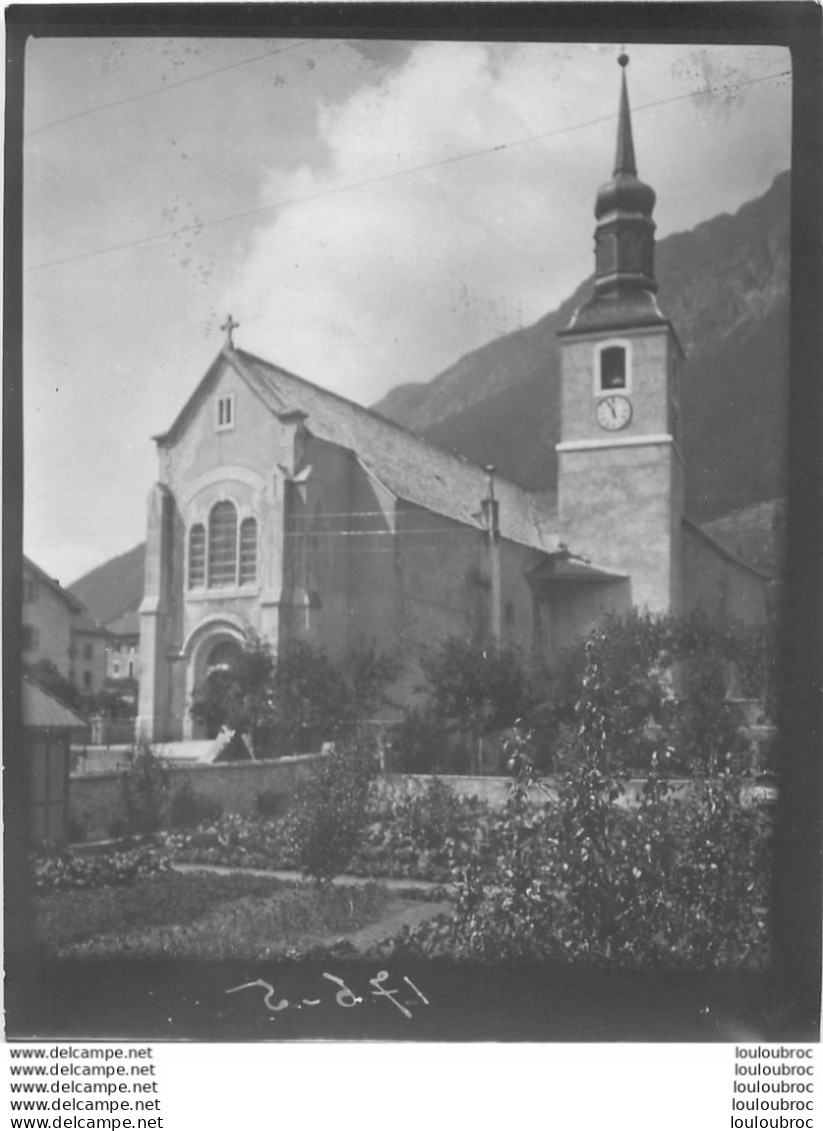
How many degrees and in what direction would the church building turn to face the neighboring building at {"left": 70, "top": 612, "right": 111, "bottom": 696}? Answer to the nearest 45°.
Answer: approximately 45° to its right

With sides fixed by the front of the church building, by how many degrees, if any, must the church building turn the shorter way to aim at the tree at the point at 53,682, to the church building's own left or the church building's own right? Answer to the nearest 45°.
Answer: approximately 45° to the church building's own right

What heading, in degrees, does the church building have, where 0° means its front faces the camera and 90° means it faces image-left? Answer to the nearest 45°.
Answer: approximately 45°

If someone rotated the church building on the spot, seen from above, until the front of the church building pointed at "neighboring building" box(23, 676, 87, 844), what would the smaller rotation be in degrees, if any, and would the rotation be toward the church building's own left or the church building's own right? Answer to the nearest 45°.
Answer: approximately 45° to the church building's own right
